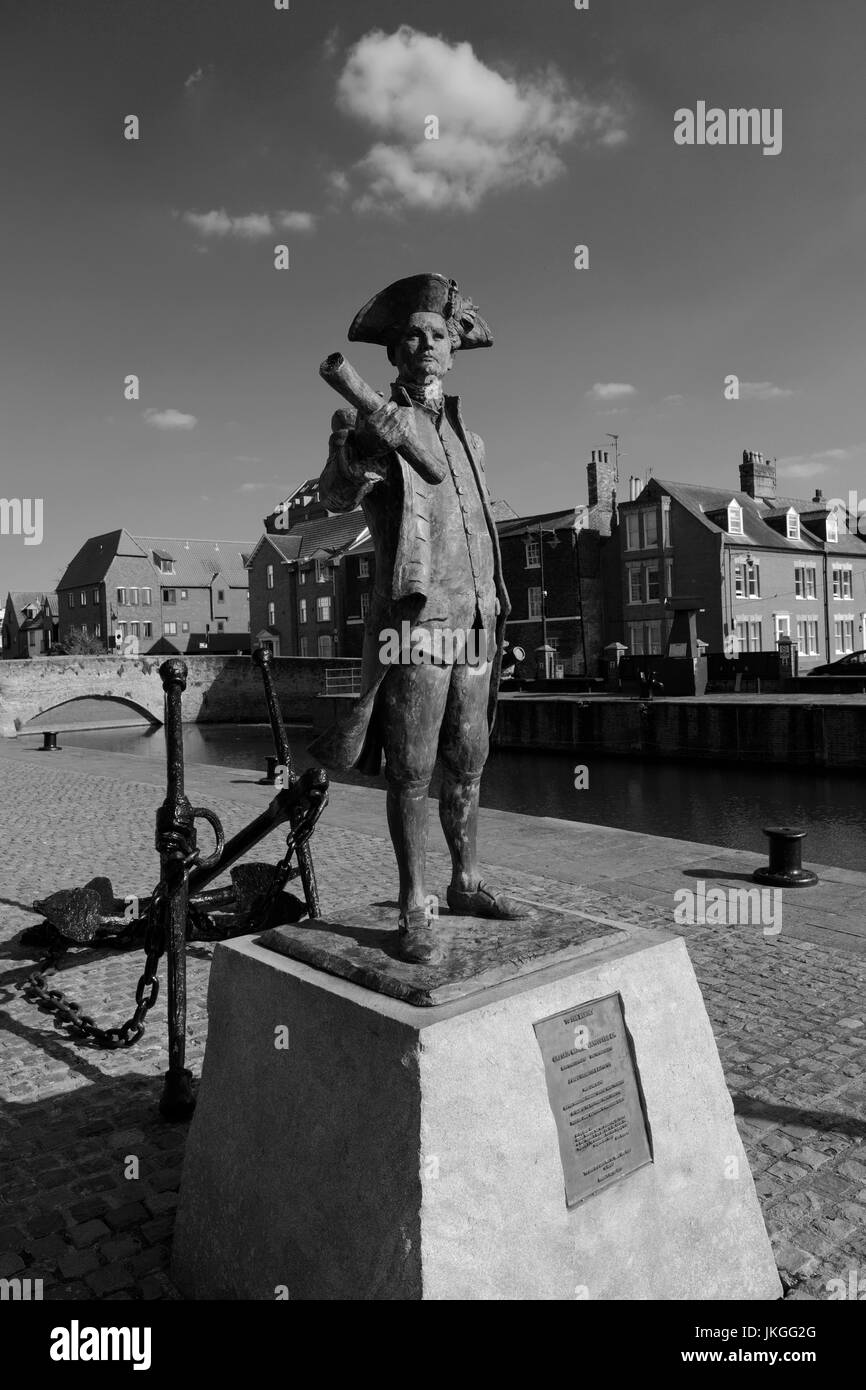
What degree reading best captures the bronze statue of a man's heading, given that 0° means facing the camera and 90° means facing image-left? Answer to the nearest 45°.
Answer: approximately 315°

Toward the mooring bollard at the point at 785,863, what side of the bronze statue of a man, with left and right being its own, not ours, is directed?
left

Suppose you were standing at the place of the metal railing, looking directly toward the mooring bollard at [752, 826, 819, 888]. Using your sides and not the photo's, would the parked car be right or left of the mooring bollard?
left

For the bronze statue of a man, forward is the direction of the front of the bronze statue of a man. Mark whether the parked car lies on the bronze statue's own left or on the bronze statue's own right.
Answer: on the bronze statue's own left

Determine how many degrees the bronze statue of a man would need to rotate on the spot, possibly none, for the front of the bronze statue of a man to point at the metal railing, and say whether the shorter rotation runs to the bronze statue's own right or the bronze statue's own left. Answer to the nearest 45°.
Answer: approximately 135° to the bronze statue's own left

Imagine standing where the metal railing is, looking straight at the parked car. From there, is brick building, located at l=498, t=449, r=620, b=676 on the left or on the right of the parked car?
left

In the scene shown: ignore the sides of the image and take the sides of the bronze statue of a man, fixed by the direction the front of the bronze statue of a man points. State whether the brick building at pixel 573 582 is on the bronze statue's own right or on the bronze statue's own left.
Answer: on the bronze statue's own left
